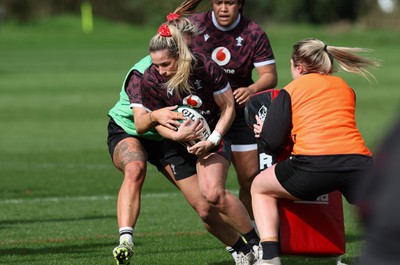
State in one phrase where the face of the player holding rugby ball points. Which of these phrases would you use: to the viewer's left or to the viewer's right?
to the viewer's left

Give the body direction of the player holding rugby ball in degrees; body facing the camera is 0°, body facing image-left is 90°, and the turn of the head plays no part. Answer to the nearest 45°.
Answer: approximately 45°
